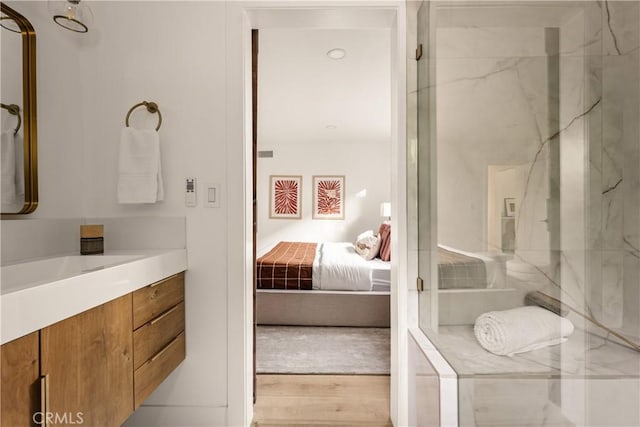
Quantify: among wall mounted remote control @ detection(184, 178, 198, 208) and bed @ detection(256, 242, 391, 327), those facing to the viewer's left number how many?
1

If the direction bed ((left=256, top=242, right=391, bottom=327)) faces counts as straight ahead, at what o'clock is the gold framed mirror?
The gold framed mirror is roughly at 10 o'clock from the bed.

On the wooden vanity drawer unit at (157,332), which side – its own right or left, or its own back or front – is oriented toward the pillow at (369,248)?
left

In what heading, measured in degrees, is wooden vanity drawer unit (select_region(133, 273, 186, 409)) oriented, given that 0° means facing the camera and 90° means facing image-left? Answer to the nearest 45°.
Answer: approximately 315°

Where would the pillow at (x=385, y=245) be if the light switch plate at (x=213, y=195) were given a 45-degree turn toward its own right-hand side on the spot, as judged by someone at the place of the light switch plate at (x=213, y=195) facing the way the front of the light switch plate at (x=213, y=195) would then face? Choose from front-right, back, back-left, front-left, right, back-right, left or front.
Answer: back

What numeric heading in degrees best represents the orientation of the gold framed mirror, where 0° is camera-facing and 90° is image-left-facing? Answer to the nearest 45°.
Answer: approximately 315°

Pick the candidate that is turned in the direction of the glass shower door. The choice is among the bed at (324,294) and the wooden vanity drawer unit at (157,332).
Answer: the wooden vanity drawer unit

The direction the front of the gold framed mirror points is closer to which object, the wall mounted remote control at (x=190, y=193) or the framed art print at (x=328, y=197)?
the wall mounted remote control

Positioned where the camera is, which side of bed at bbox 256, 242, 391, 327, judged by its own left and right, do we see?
left

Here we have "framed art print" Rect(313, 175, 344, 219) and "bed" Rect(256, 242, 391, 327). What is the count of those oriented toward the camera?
1

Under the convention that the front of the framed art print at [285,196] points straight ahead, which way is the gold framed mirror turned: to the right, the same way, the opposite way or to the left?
to the left
